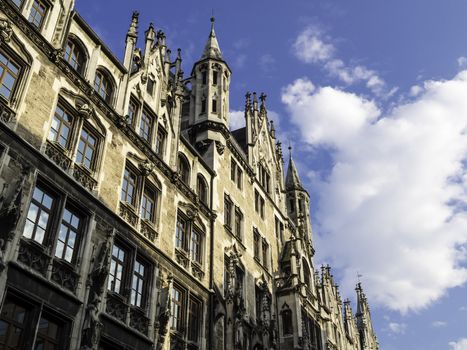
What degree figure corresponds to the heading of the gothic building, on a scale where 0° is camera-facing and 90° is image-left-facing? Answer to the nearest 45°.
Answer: approximately 315°
